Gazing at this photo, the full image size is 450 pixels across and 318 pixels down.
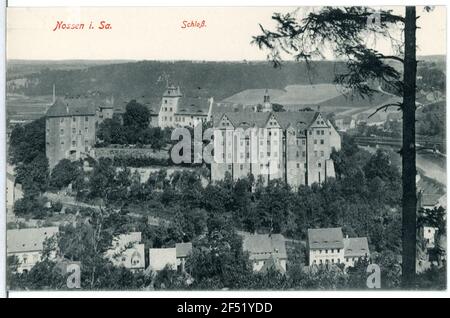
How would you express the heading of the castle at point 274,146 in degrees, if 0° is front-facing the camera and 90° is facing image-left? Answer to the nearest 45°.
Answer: approximately 0°

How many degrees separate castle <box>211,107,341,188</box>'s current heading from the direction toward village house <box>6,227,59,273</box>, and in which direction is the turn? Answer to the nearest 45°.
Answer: approximately 90° to its right

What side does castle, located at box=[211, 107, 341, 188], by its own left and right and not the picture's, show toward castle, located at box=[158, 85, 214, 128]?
back

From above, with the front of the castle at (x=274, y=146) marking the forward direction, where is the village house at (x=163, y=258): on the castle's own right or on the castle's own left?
on the castle's own right

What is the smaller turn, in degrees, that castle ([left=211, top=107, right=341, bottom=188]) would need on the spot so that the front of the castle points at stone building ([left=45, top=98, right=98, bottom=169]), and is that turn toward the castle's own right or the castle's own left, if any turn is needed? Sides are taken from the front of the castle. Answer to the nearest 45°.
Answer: approximately 90° to the castle's own right

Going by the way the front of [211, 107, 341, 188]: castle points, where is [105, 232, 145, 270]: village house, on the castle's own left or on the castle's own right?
on the castle's own right
